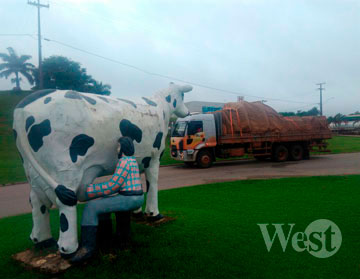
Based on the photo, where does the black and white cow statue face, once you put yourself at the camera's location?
facing away from the viewer and to the right of the viewer

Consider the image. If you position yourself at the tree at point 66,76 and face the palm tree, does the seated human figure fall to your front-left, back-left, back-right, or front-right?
back-left

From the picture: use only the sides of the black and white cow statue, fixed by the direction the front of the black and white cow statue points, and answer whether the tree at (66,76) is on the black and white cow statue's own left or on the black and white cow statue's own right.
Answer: on the black and white cow statue's own left

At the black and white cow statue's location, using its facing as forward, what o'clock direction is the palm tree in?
The palm tree is roughly at 10 o'clock from the black and white cow statue.
